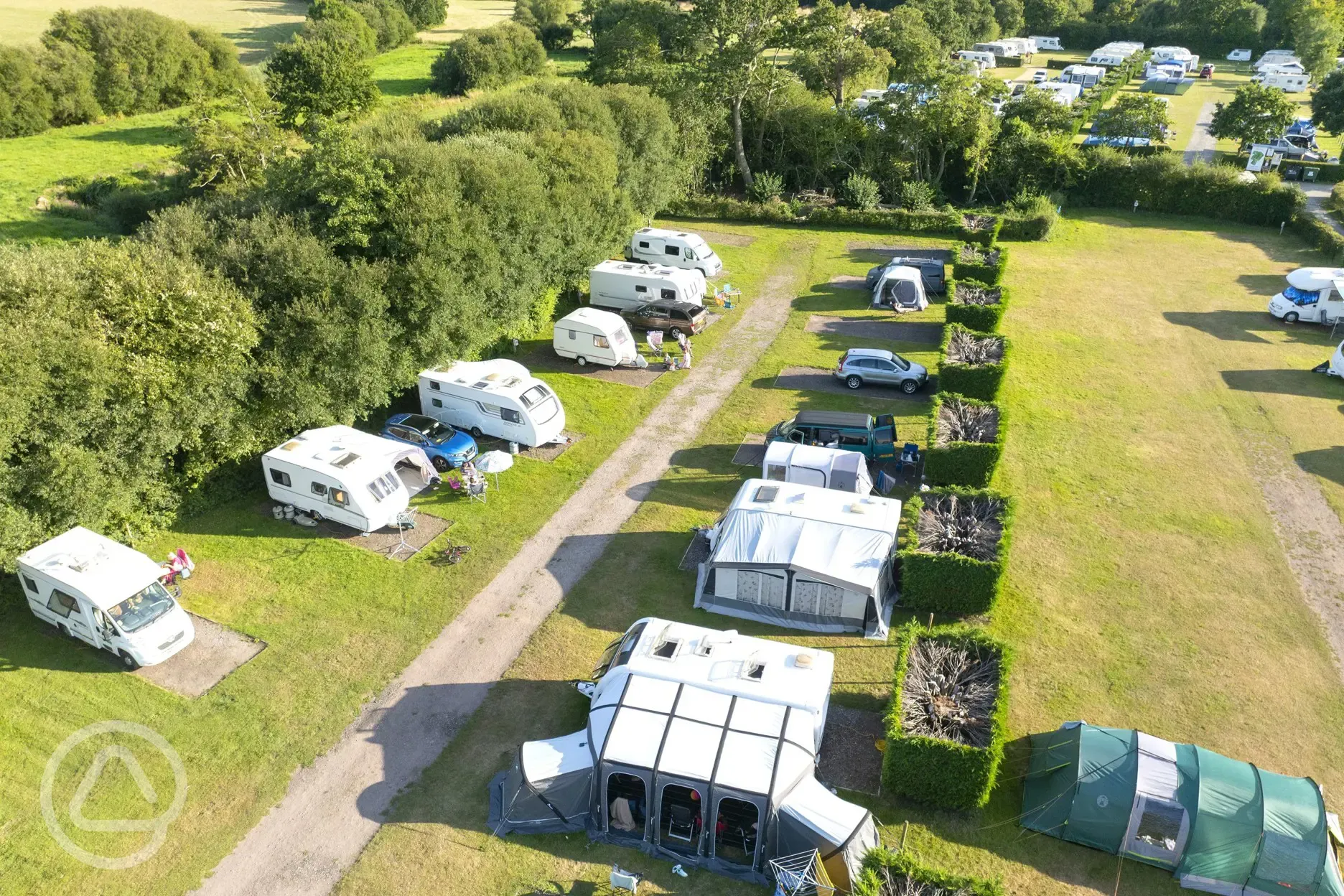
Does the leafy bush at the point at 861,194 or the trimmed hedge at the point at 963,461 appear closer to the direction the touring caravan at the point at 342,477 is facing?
the trimmed hedge

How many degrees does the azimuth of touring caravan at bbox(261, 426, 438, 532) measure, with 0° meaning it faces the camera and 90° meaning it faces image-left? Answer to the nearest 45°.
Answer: approximately 315°

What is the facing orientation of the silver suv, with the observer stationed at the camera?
facing to the right of the viewer

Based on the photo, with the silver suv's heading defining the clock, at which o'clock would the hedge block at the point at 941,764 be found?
The hedge block is roughly at 3 o'clock from the silver suv.

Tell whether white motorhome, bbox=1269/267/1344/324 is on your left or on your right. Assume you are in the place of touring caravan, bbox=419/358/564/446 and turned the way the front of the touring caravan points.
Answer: on your left

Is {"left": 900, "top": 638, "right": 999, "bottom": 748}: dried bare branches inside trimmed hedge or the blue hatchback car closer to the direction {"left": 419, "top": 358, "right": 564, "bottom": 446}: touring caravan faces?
the dried bare branches inside trimmed hedge

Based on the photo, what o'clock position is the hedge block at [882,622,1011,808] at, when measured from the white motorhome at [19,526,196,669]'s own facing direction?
The hedge block is roughly at 12 o'clock from the white motorhome.

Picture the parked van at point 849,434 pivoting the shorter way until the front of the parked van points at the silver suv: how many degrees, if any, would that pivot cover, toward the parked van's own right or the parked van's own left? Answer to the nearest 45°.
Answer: approximately 90° to the parked van's own right
